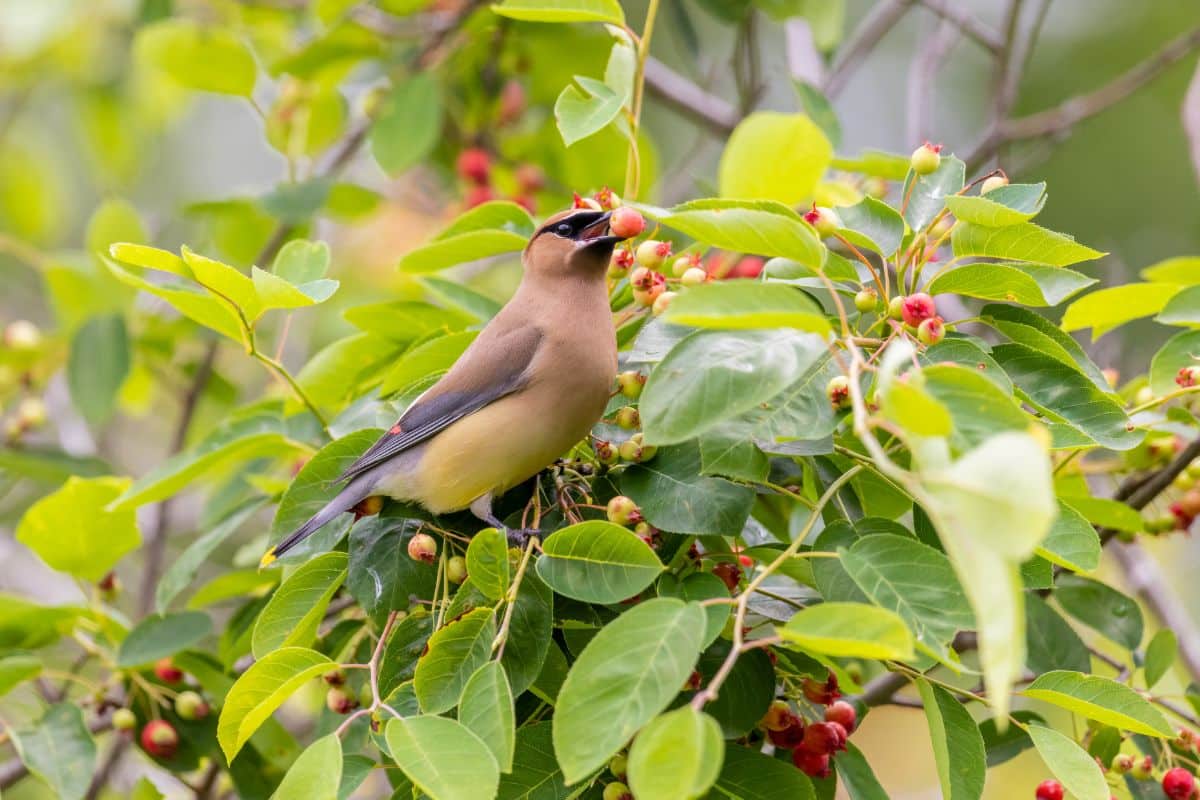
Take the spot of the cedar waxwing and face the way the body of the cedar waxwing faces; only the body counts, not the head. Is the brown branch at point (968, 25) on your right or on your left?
on your left

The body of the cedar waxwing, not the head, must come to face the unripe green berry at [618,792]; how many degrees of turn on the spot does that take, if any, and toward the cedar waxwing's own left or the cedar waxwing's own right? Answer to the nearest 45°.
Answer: approximately 90° to the cedar waxwing's own right

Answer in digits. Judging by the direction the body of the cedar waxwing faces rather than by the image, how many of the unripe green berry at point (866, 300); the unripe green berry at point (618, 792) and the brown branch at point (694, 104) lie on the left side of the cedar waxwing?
1

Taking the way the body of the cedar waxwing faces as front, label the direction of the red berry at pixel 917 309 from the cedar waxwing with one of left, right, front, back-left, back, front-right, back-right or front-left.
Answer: front-right

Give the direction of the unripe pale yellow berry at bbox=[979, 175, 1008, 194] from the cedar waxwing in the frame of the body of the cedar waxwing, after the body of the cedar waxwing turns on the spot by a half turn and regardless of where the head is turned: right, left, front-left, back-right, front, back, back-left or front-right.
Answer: back

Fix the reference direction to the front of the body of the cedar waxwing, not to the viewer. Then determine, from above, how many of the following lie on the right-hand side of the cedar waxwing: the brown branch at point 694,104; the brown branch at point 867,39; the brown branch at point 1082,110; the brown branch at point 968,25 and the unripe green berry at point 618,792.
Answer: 1

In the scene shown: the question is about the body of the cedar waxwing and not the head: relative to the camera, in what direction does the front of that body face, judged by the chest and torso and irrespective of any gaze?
to the viewer's right

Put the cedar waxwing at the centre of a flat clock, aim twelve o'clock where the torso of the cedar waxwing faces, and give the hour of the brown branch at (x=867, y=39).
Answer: The brown branch is roughly at 10 o'clock from the cedar waxwing.
